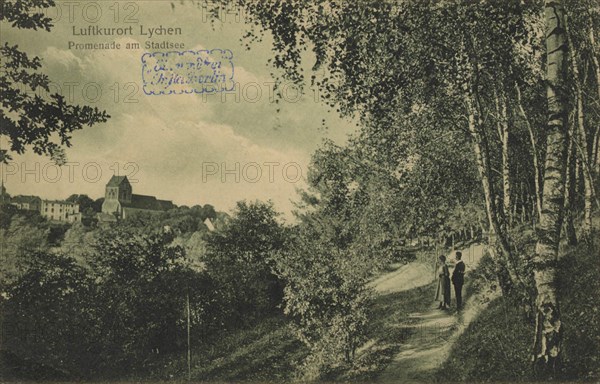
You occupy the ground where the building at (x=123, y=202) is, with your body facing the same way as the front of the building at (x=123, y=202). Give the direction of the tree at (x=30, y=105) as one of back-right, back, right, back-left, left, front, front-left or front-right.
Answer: front

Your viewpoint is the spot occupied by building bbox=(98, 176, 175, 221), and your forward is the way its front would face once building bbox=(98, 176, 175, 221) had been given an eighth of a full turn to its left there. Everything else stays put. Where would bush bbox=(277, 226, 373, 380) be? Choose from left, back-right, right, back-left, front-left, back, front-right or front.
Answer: left

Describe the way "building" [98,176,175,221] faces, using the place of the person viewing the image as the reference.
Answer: facing the viewer and to the left of the viewer

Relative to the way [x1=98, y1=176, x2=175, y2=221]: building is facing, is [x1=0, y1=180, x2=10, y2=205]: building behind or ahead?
ahead
